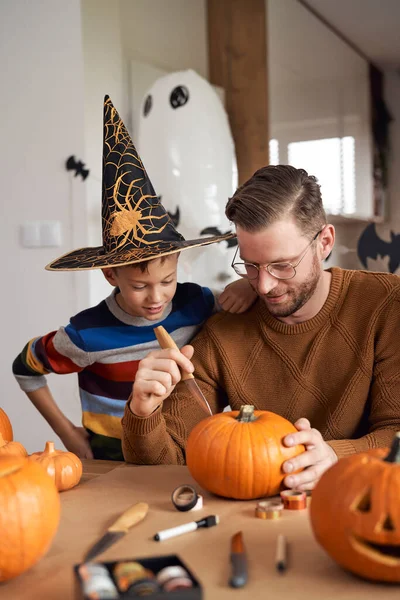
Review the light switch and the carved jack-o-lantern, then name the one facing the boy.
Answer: the light switch

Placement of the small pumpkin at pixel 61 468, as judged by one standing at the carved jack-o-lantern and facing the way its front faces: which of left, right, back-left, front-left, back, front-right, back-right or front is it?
back-right

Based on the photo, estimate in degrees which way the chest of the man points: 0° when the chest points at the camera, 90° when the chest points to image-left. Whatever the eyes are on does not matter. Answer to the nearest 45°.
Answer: approximately 45°

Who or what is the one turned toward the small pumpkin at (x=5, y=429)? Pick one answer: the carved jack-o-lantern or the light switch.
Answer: the light switch

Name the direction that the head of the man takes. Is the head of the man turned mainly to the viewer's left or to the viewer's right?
to the viewer's left

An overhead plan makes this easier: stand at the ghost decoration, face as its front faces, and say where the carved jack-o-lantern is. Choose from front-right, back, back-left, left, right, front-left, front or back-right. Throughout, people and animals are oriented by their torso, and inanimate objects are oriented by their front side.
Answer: front-left

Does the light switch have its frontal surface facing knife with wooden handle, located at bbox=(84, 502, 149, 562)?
yes

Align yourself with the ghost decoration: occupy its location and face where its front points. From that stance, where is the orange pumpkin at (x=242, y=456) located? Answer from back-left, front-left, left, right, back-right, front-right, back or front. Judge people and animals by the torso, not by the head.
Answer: front-left

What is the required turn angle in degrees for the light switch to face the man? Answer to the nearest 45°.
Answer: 0° — it already faces them

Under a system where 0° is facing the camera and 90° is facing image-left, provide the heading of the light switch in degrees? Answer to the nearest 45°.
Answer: approximately 0°

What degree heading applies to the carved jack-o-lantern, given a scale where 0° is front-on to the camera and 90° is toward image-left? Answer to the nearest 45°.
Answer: approximately 0°
